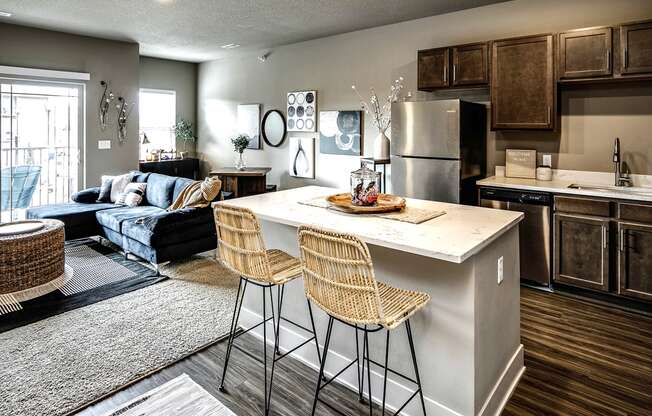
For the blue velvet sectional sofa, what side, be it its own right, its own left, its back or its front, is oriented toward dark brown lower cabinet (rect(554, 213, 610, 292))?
left
